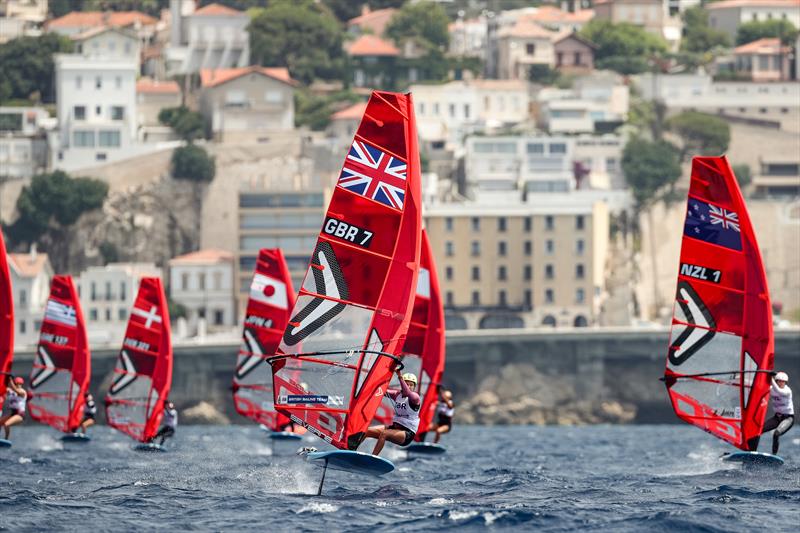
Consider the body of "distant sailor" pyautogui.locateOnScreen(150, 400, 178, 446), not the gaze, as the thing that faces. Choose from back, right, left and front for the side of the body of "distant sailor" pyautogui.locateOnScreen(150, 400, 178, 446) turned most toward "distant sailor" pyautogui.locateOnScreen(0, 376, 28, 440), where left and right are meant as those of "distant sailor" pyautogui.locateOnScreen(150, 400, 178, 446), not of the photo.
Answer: front

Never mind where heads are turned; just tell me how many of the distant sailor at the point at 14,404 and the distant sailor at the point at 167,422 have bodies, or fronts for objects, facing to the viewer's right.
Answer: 0

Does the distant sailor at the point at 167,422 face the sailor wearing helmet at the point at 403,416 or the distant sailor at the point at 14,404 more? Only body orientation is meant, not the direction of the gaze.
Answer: the distant sailor

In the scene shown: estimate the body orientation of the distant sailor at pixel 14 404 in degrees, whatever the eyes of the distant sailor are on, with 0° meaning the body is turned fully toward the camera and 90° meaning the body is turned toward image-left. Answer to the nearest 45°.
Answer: approximately 45°

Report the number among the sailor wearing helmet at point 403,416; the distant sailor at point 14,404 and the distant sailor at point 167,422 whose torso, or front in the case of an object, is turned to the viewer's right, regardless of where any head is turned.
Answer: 0

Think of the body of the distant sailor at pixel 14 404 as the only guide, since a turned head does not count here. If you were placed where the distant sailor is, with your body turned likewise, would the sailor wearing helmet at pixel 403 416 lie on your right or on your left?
on your left

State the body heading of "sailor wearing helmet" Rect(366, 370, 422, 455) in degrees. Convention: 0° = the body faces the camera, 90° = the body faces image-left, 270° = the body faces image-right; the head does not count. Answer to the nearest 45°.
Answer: approximately 45°

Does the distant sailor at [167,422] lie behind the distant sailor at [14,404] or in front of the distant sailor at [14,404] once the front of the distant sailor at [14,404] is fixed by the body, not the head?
behind

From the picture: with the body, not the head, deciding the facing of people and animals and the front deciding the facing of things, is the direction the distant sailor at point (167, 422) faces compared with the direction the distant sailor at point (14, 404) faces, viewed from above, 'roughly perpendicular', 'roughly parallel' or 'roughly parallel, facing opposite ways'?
roughly parallel
